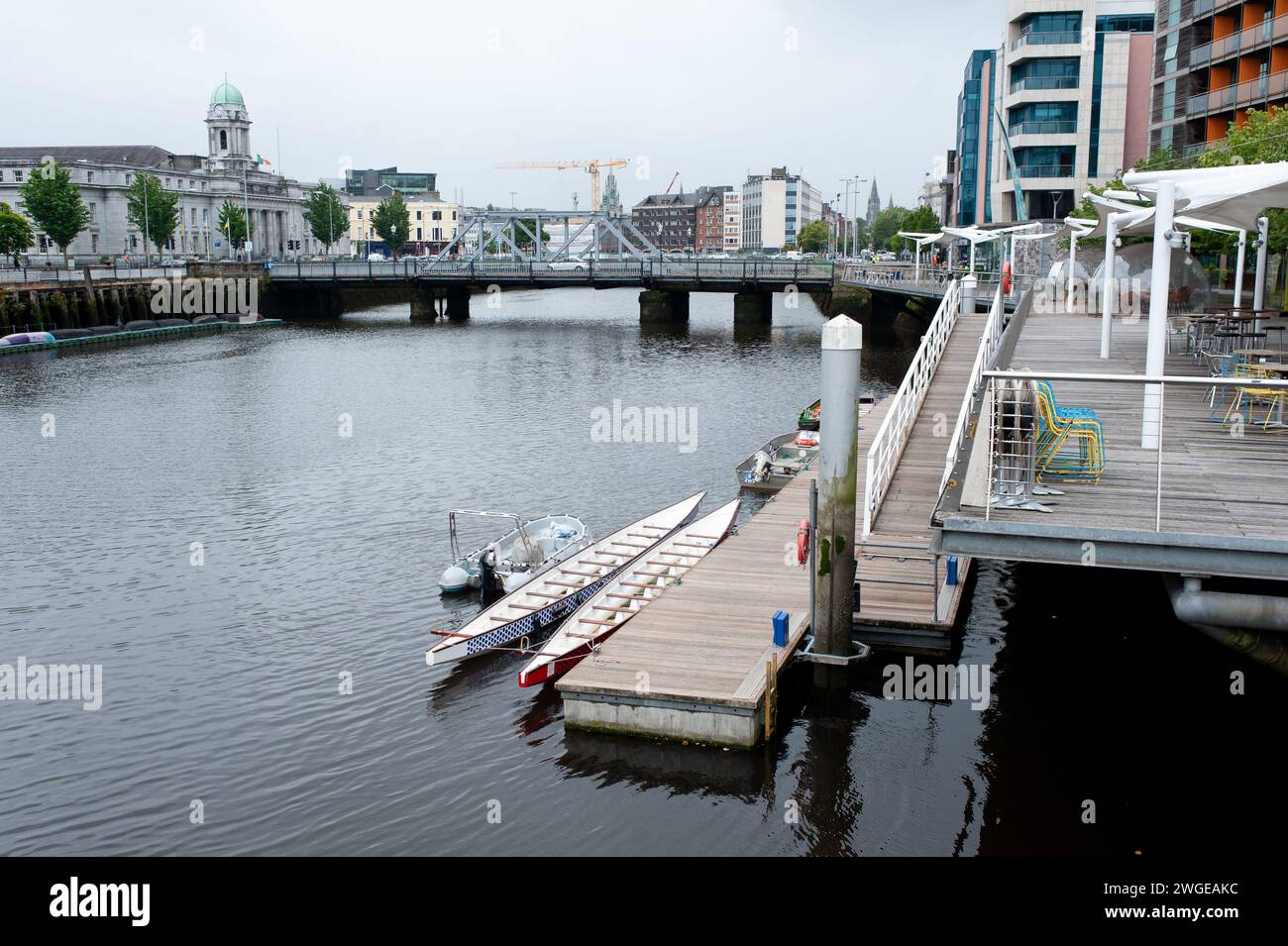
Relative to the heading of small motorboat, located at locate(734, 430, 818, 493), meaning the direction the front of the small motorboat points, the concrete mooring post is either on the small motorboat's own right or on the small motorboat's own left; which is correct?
on the small motorboat's own right

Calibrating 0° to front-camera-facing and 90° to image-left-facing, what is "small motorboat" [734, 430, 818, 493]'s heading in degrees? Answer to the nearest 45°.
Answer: approximately 225°

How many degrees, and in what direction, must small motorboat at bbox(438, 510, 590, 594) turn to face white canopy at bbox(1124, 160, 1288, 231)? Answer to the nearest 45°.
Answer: approximately 90° to its right

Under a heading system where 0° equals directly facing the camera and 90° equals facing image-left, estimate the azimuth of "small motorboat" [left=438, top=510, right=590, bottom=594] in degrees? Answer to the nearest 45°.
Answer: approximately 225°

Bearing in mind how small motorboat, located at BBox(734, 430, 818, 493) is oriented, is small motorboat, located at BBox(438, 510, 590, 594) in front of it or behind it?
behind

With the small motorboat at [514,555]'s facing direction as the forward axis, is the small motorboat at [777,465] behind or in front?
in front

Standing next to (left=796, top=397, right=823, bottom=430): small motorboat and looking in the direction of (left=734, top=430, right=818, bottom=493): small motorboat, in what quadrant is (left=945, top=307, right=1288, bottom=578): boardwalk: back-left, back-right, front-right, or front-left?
front-left

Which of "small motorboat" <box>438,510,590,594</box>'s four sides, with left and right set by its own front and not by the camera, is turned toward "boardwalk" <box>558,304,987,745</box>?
right
